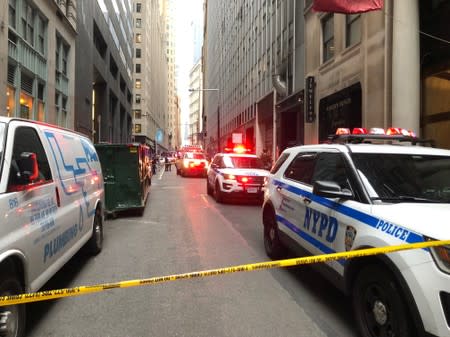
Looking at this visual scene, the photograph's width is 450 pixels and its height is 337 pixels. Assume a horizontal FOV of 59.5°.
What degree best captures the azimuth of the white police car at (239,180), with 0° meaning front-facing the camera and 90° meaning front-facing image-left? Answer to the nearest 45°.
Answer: approximately 315°

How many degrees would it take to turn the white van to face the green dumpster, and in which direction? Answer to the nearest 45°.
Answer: approximately 135° to its right

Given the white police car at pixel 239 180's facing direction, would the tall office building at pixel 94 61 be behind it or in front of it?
behind

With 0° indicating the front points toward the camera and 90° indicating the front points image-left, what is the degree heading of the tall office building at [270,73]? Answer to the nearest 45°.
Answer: approximately 45°

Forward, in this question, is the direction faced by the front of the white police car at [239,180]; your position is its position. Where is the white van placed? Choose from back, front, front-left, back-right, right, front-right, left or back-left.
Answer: front-right

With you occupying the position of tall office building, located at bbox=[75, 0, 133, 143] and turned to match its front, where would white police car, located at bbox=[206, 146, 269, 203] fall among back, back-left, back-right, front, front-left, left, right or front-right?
front-right

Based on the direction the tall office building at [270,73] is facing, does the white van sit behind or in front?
in front

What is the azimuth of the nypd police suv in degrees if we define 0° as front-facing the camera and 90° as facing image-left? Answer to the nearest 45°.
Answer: approximately 315°

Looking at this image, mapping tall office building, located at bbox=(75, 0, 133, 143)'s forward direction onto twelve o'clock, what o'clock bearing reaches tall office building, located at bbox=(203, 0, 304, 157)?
tall office building, located at bbox=(203, 0, 304, 157) is roughly at 12 o'clock from tall office building, located at bbox=(75, 0, 133, 143).

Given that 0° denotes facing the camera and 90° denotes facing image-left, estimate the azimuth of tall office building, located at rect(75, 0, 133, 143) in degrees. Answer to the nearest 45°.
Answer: approximately 315°
